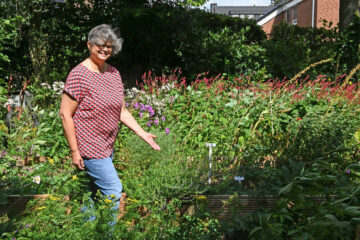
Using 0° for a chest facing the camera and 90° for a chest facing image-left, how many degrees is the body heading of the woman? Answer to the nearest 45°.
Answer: approximately 315°

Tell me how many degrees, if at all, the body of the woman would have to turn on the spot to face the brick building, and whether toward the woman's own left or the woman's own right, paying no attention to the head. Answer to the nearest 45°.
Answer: approximately 90° to the woman's own left
